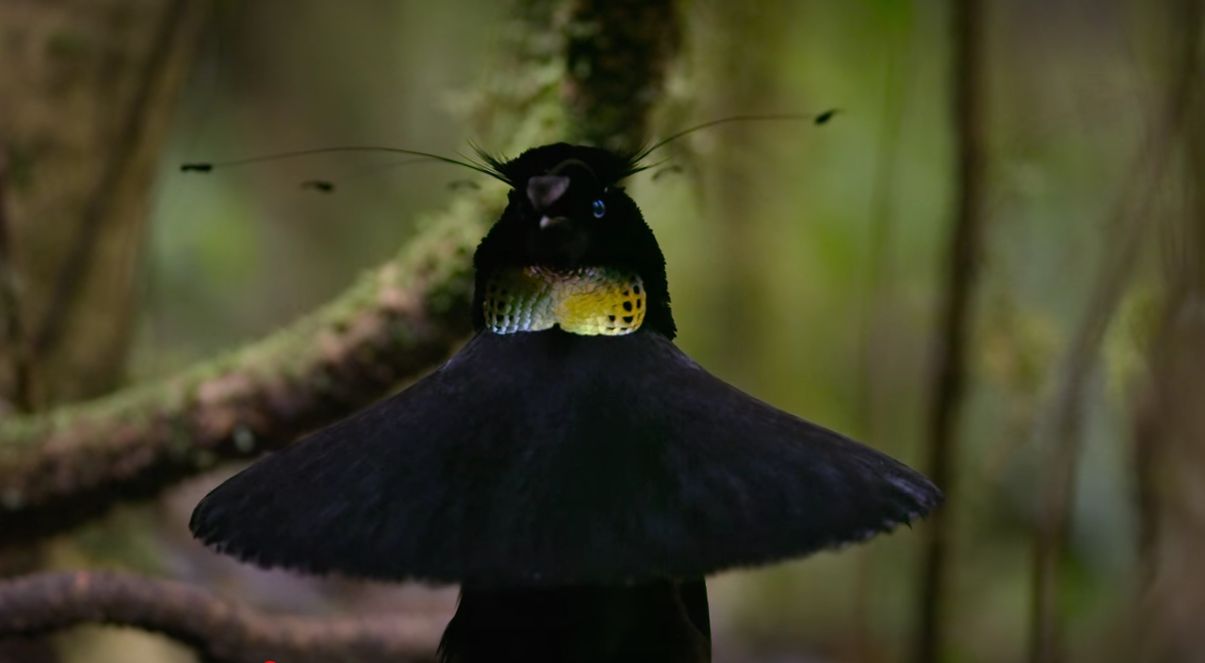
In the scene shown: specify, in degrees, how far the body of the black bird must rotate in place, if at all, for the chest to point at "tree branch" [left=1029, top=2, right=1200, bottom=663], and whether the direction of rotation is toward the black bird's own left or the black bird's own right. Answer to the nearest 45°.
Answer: approximately 135° to the black bird's own left

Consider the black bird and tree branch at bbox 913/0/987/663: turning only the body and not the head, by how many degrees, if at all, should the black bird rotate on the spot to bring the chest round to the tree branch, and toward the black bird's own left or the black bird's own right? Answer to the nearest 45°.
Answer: approximately 135° to the black bird's own left

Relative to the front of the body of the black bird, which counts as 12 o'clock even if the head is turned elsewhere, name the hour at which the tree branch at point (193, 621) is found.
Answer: The tree branch is roughly at 5 o'clock from the black bird.

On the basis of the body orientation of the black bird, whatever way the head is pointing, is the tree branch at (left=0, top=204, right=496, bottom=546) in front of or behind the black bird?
behind

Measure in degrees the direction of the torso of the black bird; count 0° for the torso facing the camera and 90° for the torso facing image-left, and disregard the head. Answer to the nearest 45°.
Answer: approximately 0°
